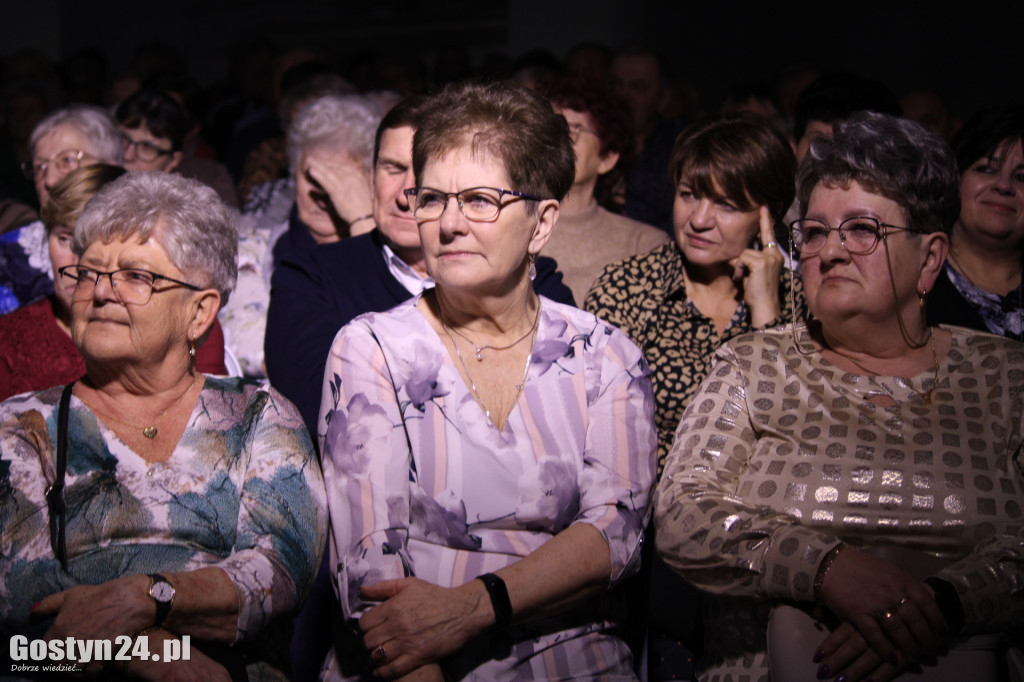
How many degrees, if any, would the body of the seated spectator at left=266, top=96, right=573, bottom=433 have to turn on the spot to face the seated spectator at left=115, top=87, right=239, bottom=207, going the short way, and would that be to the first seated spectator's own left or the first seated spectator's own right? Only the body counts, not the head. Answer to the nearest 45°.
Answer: approximately 135° to the first seated spectator's own right

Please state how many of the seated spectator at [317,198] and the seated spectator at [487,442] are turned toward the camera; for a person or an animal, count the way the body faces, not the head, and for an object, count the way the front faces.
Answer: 2

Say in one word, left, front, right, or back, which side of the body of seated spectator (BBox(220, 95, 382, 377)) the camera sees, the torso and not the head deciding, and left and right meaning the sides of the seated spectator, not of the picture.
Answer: front

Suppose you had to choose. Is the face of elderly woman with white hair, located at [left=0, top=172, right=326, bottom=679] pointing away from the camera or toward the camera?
toward the camera

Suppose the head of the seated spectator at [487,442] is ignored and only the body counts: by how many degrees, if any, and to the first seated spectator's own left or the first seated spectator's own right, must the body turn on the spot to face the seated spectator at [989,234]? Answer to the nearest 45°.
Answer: approximately 135° to the first seated spectator's own left

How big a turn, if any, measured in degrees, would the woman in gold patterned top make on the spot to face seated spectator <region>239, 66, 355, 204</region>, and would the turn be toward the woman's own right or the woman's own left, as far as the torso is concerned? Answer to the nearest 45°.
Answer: approximately 135° to the woman's own right

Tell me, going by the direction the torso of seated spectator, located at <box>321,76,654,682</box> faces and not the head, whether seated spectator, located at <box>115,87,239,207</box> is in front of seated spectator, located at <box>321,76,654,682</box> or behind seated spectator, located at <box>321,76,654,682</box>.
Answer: behind

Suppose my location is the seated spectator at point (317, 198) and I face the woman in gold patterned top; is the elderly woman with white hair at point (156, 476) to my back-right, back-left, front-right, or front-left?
front-right

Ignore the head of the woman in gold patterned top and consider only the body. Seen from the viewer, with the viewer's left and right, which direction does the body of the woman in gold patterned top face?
facing the viewer

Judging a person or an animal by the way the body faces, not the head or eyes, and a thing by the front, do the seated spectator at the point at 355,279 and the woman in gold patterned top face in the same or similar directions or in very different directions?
same or similar directions

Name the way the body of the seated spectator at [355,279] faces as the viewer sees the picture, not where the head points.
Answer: toward the camera

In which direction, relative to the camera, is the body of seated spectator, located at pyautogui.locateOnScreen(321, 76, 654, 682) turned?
toward the camera

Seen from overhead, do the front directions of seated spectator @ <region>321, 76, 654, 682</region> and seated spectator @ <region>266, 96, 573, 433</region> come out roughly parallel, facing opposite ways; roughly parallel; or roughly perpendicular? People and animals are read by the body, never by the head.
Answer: roughly parallel

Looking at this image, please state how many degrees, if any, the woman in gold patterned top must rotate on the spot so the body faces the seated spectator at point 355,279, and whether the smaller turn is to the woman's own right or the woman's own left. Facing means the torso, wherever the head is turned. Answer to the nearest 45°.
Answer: approximately 90° to the woman's own right
